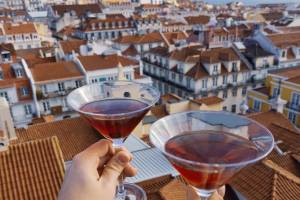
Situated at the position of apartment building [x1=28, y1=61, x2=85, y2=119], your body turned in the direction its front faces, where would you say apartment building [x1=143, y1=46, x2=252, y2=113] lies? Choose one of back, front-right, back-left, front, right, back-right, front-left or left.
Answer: left

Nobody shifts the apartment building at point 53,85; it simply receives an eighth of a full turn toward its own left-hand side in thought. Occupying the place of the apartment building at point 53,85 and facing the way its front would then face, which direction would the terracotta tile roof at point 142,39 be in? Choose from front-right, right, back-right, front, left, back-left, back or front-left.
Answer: left

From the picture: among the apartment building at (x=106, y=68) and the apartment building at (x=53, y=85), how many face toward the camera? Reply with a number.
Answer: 2

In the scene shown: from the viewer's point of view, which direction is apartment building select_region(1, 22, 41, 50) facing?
toward the camera

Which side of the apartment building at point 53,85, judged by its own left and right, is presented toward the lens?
front

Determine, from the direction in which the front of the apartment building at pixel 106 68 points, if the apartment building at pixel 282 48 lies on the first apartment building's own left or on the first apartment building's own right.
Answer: on the first apartment building's own left

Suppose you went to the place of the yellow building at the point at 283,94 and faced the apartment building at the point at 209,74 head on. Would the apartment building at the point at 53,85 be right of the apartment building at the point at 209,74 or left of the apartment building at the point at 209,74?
left

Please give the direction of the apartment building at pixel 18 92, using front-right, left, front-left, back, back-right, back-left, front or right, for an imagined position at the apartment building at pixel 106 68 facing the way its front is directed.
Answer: right
